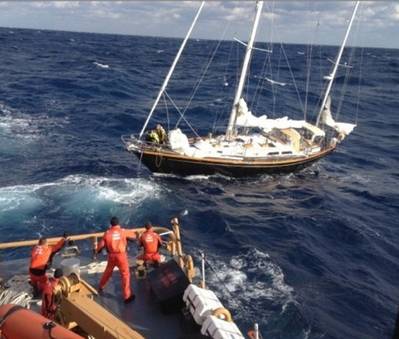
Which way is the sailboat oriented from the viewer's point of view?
to the viewer's left

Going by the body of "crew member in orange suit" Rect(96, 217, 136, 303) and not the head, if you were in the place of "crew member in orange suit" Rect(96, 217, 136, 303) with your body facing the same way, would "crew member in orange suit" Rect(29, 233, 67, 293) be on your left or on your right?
on your left

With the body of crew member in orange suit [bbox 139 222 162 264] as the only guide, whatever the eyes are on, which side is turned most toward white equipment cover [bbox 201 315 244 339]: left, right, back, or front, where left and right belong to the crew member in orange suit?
back

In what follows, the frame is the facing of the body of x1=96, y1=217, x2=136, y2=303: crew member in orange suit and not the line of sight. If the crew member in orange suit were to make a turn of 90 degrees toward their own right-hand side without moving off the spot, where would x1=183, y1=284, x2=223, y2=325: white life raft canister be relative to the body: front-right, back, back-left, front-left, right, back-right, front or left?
front-right

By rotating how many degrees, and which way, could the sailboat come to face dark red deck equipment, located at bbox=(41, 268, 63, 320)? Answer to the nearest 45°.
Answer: approximately 90° to its left

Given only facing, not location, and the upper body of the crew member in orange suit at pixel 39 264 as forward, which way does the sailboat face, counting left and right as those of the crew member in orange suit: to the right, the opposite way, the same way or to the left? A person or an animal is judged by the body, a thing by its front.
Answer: to the left

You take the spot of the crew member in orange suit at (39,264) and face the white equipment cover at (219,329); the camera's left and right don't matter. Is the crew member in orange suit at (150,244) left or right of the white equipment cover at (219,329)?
left

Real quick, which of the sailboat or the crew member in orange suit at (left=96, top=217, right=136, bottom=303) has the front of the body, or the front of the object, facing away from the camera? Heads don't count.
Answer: the crew member in orange suit

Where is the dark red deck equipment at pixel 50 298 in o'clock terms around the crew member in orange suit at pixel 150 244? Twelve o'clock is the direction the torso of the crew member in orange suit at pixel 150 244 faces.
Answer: the dark red deck equipment at pixel 50 298 is roughly at 7 o'clock from the crew member in orange suit at pixel 150 244.

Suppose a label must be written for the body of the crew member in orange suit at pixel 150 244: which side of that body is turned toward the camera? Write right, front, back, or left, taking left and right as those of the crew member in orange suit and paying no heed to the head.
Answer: back

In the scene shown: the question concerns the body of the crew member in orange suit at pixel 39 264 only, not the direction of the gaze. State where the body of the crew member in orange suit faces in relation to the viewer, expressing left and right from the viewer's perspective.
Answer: facing away from the viewer and to the right of the viewer

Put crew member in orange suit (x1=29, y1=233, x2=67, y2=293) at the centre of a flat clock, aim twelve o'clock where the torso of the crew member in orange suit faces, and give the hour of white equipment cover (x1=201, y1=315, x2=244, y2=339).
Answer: The white equipment cover is roughly at 3 o'clock from the crew member in orange suit.

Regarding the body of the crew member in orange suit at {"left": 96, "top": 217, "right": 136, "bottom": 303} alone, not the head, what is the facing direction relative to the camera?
away from the camera
